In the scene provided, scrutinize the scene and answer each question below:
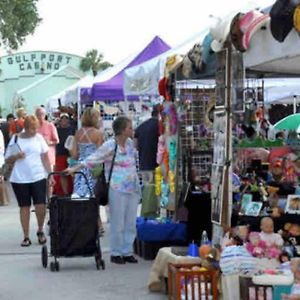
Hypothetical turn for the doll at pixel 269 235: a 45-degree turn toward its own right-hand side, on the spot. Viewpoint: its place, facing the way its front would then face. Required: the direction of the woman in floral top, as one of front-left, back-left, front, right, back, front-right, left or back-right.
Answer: front-right

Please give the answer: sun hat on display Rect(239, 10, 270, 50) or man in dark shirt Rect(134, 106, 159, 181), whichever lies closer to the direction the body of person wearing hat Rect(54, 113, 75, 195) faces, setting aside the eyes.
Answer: the sun hat on display

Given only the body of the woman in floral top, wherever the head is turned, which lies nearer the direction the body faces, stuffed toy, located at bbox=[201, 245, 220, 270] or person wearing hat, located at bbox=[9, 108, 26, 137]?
the stuffed toy

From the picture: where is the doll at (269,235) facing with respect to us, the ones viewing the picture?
facing the viewer and to the left of the viewer

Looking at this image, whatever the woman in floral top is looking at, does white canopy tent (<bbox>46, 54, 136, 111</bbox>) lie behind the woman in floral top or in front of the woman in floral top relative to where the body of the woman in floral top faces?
behind

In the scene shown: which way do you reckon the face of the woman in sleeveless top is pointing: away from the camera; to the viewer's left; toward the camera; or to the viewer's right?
away from the camera
